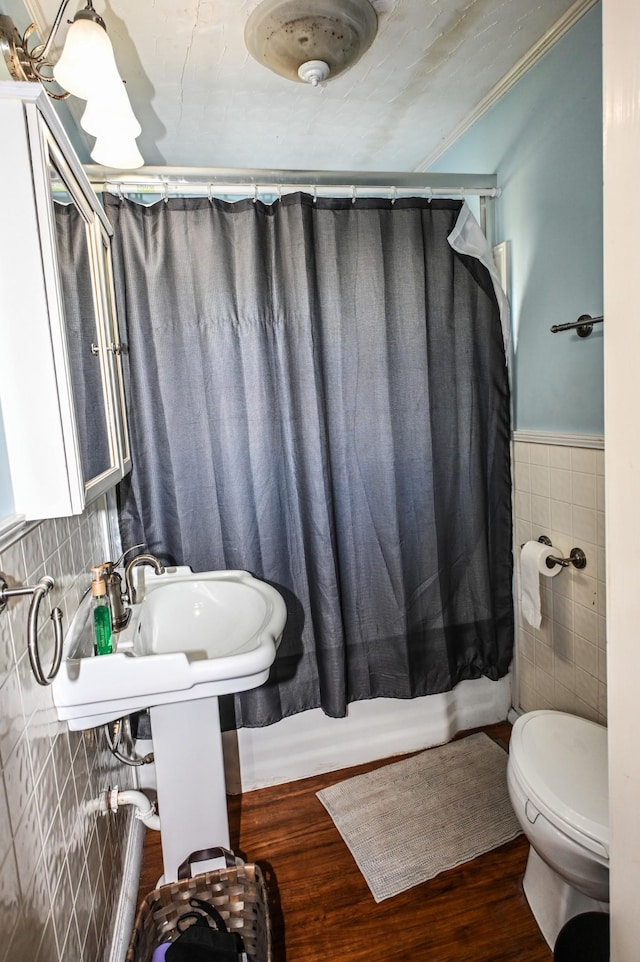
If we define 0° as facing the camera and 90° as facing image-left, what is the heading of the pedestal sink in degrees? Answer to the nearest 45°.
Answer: approximately 270°

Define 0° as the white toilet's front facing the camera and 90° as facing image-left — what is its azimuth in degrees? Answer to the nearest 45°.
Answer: approximately 135°

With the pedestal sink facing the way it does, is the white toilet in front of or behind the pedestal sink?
in front

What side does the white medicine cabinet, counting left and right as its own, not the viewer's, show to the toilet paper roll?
front

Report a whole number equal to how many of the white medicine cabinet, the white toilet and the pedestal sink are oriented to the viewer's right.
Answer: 2

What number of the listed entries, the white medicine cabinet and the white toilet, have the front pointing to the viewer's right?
1

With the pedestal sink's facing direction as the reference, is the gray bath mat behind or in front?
in front

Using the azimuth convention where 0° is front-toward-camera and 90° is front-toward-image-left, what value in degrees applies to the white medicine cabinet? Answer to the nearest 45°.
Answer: approximately 270°
